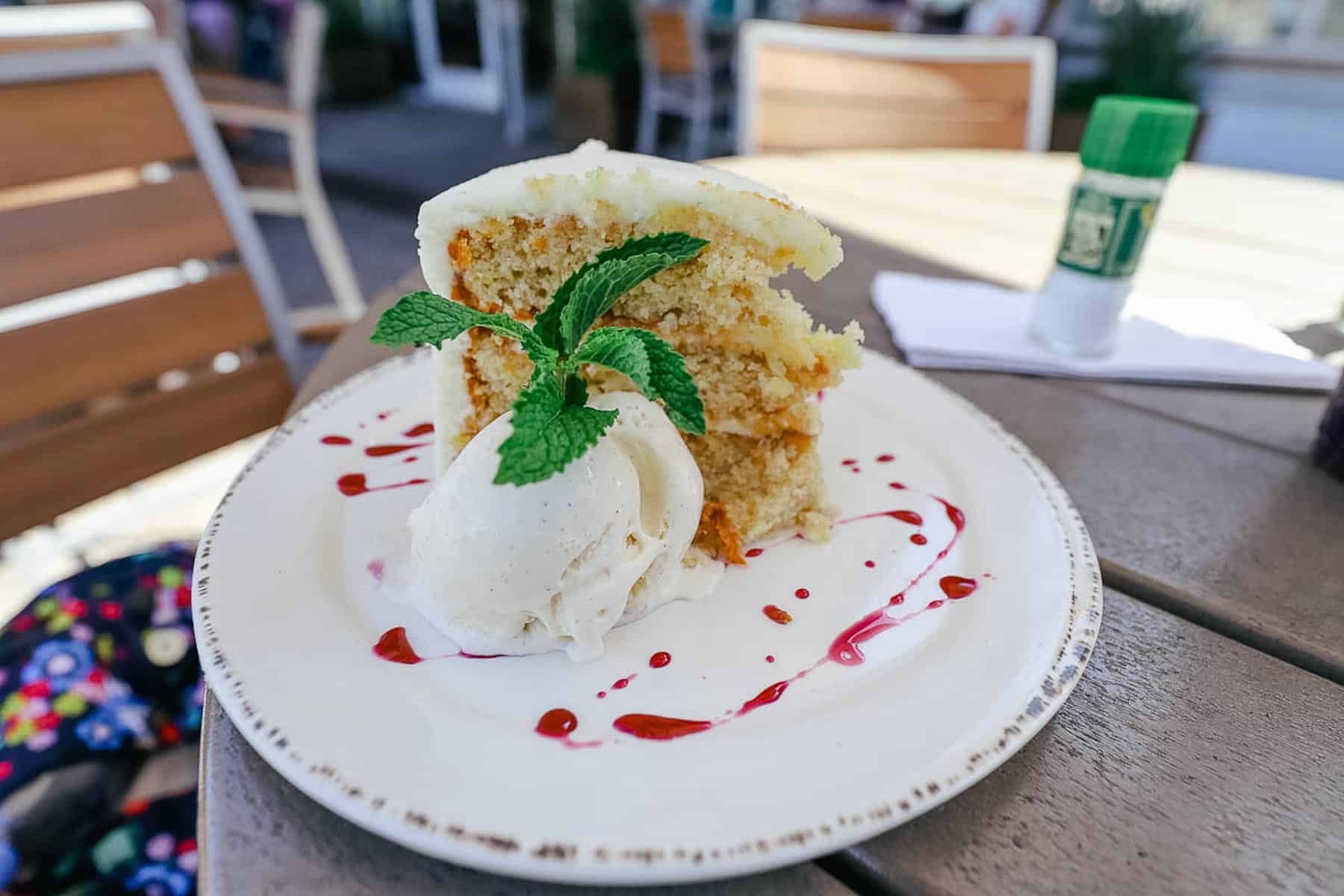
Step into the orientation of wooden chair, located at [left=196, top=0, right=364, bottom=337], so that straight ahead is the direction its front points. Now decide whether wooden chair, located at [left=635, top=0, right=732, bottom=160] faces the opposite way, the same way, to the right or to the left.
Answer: the opposite way

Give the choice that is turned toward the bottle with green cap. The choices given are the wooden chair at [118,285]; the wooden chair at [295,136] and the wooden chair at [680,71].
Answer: the wooden chair at [118,285]

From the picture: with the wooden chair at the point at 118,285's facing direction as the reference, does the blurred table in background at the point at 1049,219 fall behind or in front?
in front

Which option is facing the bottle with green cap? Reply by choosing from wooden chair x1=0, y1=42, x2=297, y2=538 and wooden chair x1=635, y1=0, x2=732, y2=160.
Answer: wooden chair x1=0, y1=42, x2=297, y2=538

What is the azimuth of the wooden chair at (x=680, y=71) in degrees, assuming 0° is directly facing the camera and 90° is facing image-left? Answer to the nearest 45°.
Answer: approximately 225°

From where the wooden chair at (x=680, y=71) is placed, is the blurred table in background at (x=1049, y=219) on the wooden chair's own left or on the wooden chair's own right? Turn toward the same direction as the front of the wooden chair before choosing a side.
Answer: on the wooden chair's own right
